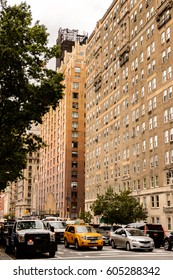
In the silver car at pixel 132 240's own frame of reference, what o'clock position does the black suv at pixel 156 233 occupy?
The black suv is roughly at 8 o'clock from the silver car.

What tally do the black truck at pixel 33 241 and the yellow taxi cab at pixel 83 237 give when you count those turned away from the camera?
0

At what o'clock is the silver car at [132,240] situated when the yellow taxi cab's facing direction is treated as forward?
The silver car is roughly at 10 o'clock from the yellow taxi cab.

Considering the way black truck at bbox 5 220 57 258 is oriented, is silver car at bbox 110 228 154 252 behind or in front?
behind

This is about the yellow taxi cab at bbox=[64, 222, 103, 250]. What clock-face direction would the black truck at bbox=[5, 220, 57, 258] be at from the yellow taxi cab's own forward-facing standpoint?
The black truck is roughly at 2 o'clock from the yellow taxi cab.

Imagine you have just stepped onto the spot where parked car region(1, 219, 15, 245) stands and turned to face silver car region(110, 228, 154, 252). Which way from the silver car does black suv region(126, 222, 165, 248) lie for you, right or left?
left

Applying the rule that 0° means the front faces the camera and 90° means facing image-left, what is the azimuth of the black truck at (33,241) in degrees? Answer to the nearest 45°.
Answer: approximately 0°

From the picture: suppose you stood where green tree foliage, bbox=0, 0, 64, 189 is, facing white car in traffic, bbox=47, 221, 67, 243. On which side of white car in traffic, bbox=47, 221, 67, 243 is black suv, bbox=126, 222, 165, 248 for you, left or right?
right

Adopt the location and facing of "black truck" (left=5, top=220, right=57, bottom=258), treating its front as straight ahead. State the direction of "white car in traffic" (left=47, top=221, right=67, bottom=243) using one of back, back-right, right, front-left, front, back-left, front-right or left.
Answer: back

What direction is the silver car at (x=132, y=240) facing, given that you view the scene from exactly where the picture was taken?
facing the viewer and to the right of the viewer
